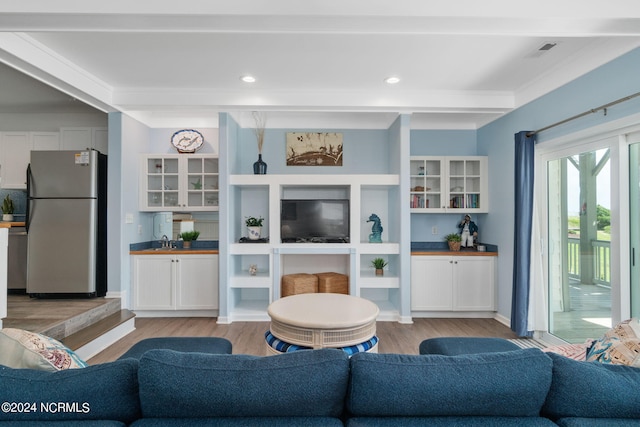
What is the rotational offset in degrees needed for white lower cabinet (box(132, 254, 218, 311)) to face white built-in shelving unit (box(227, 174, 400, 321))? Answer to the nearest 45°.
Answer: approximately 90° to its left

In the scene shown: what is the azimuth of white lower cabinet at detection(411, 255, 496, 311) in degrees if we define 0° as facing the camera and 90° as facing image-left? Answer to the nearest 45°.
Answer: approximately 0°

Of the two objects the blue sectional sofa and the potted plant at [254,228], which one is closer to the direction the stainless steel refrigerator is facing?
the blue sectional sofa

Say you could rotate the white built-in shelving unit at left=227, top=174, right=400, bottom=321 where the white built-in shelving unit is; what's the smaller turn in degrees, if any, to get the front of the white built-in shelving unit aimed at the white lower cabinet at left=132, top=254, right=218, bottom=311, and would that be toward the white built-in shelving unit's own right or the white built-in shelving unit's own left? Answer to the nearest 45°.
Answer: approximately 90° to the white built-in shelving unit's own right

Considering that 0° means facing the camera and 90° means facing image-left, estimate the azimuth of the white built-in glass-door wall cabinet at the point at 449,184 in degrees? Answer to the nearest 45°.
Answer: approximately 0°

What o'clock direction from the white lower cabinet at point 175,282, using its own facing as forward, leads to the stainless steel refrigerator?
The stainless steel refrigerator is roughly at 3 o'clock from the white lower cabinet.

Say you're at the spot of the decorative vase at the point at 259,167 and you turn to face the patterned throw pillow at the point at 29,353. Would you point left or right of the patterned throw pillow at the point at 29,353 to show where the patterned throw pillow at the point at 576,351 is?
left
